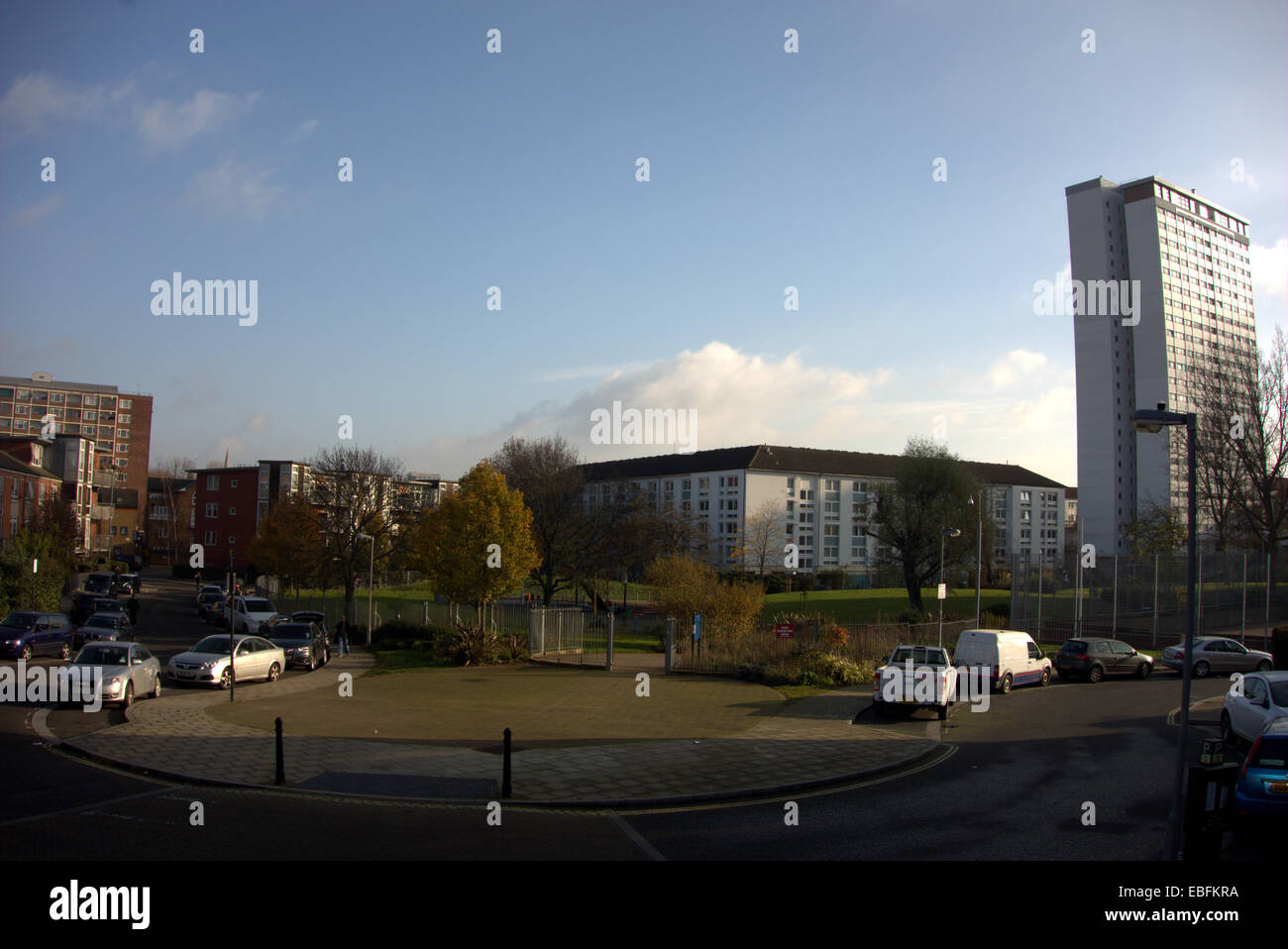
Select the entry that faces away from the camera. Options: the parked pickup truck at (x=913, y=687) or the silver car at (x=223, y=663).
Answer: the parked pickup truck

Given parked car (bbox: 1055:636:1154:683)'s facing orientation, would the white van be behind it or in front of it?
behind

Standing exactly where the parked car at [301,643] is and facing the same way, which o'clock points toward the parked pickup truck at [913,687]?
the parked pickup truck at [913,687] is roughly at 9 o'clock from the parked car at [301,643].

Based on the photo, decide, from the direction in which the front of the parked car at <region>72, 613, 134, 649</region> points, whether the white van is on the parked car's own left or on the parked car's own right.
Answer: on the parked car's own left

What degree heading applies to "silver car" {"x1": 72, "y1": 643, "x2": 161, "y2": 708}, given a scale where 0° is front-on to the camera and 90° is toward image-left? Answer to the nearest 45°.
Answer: approximately 45°

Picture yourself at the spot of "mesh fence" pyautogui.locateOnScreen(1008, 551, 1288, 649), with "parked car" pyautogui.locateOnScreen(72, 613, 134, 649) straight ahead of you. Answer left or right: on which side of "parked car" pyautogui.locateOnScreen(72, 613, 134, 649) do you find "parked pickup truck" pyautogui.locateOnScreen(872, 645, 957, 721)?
left

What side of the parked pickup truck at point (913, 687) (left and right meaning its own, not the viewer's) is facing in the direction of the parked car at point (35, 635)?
left

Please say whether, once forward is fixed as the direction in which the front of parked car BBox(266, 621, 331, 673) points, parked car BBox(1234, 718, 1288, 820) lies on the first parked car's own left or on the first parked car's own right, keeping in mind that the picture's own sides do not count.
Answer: on the first parked car's own left

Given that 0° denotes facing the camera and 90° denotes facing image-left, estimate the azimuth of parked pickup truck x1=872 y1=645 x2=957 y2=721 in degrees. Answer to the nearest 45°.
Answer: approximately 180°

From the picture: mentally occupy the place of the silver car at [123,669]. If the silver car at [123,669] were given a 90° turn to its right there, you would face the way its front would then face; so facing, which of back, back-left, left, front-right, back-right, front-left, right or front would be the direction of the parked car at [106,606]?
front-right
